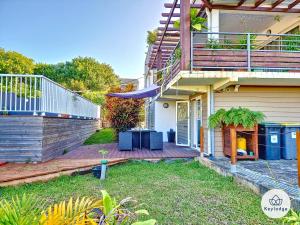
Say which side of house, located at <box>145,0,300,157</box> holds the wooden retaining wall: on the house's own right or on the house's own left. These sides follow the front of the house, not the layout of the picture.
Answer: on the house's own right

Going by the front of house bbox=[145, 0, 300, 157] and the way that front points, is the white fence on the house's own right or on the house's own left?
on the house's own right

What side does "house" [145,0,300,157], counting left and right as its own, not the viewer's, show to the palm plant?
front

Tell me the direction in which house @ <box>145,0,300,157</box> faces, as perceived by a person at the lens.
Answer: facing the viewer

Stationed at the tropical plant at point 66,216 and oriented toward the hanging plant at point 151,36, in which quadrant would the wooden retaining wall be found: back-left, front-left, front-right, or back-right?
front-left

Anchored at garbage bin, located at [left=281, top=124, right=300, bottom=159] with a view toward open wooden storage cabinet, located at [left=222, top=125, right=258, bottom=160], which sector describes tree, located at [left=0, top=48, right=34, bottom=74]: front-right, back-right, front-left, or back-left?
front-right

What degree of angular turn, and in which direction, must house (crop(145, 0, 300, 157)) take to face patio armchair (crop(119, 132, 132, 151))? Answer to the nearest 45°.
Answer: approximately 90° to its right

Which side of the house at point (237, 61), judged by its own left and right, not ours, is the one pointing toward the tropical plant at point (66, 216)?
front
